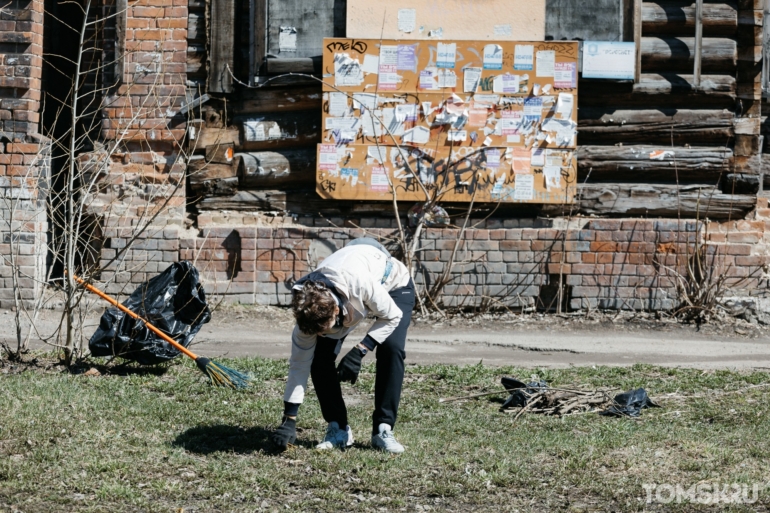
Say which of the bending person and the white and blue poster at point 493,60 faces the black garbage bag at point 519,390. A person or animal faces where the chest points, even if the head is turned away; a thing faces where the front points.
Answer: the white and blue poster

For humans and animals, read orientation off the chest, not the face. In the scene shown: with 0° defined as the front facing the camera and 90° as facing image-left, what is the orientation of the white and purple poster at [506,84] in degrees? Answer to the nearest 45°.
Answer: approximately 0°

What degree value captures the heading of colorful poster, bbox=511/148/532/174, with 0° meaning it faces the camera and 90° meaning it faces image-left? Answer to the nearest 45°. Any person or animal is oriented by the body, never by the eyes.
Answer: approximately 0°

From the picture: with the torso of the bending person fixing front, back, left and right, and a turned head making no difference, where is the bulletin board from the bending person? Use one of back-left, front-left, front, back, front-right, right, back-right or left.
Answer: back-right

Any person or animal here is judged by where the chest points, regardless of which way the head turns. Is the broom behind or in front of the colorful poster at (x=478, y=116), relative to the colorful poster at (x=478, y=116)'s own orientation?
in front
